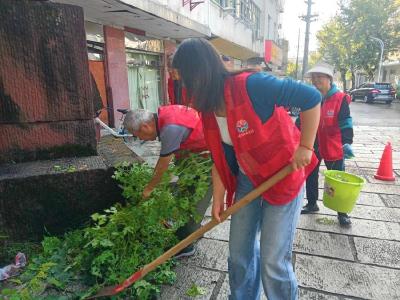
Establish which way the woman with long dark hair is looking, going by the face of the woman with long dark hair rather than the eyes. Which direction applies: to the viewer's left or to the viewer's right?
to the viewer's left

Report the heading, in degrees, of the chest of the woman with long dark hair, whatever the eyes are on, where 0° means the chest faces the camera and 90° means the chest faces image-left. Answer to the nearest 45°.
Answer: approximately 45°

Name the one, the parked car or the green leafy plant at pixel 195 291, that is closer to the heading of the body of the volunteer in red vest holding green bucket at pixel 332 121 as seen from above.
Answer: the green leafy plant

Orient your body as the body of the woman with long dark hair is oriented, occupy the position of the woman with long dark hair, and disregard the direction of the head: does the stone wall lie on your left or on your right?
on your right

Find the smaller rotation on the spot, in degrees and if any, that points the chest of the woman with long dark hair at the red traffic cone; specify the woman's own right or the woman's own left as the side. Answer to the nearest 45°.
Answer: approximately 180°

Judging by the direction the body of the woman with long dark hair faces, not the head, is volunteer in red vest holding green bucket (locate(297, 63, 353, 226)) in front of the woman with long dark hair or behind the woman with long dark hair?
behind

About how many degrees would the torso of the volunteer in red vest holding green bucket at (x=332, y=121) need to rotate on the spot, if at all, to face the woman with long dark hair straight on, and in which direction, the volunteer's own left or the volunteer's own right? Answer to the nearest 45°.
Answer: approximately 45° to the volunteer's own left
